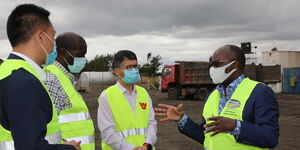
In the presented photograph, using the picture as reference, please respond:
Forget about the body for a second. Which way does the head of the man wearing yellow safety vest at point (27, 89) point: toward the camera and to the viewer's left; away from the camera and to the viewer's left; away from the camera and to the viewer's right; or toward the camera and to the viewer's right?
away from the camera and to the viewer's right

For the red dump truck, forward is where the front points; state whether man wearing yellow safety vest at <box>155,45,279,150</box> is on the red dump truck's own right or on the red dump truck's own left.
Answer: on the red dump truck's own left

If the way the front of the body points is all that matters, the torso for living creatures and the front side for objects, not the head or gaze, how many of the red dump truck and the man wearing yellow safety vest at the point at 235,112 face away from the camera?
0

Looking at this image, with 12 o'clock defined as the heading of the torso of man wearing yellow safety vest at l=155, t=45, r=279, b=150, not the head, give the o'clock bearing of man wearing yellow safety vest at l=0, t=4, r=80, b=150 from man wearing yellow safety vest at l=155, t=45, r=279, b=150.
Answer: man wearing yellow safety vest at l=0, t=4, r=80, b=150 is roughly at 12 o'clock from man wearing yellow safety vest at l=155, t=45, r=279, b=150.

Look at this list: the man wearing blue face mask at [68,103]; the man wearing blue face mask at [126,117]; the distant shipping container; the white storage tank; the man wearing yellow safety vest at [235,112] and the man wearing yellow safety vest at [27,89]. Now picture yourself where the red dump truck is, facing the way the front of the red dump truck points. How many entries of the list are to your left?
4

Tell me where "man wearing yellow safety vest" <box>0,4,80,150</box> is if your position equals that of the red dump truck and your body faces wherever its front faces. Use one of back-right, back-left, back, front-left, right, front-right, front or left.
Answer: left

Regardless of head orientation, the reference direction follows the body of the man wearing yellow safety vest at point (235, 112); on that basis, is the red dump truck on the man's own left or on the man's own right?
on the man's own right

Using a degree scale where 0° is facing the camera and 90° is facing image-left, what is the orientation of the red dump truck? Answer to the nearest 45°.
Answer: approximately 90°

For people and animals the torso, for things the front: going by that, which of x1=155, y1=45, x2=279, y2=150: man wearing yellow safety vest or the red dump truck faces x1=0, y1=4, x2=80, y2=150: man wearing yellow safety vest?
x1=155, y1=45, x2=279, y2=150: man wearing yellow safety vest

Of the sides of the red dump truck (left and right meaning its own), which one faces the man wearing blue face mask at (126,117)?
left

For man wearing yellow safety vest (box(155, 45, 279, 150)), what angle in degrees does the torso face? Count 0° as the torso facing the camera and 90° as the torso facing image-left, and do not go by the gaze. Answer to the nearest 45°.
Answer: approximately 45°

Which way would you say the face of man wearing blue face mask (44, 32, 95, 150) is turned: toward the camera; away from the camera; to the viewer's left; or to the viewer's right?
to the viewer's right

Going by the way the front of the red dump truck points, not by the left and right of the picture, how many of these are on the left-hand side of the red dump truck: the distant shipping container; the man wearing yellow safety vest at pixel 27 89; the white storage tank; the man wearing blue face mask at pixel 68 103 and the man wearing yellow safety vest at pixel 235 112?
3
